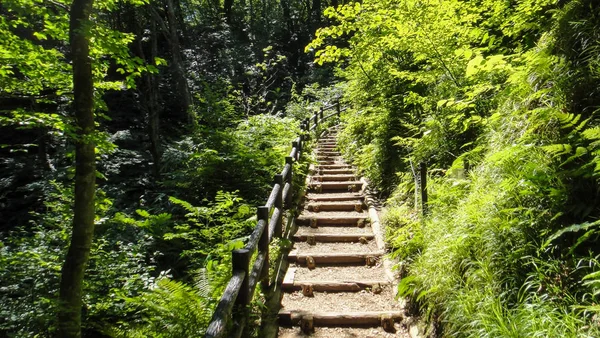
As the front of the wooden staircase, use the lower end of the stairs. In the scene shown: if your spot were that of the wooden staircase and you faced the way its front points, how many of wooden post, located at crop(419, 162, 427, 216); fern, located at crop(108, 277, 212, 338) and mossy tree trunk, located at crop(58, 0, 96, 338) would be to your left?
1

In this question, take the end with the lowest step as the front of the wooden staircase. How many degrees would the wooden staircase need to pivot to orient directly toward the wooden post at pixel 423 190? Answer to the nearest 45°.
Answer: approximately 90° to its left

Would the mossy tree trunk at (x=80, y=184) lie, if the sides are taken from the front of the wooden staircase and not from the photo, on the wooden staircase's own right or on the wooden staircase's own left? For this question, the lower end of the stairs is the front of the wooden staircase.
on the wooden staircase's own right

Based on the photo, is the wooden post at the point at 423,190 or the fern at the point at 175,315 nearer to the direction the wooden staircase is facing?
the fern

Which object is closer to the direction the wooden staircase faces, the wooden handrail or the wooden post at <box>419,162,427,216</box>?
the wooden handrail

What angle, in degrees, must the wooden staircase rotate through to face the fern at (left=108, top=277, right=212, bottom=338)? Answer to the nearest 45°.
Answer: approximately 45° to its right

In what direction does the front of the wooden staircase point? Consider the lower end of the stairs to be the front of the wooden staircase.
toward the camera
